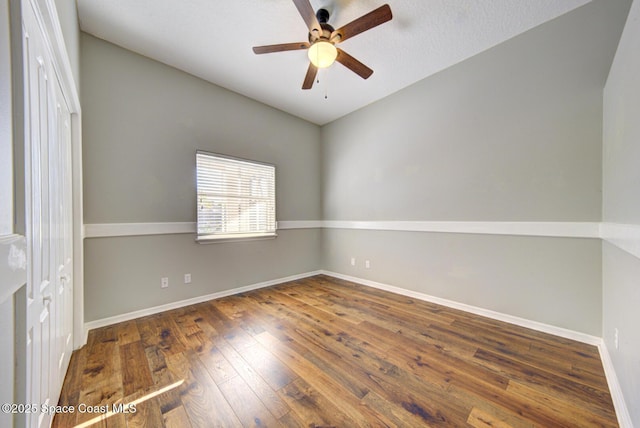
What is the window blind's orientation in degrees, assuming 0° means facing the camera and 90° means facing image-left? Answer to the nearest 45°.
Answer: approximately 315°

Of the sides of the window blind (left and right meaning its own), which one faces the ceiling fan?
front

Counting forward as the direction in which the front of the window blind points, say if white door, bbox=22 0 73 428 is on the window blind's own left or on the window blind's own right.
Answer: on the window blind's own right

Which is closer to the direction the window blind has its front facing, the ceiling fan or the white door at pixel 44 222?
the ceiling fan
